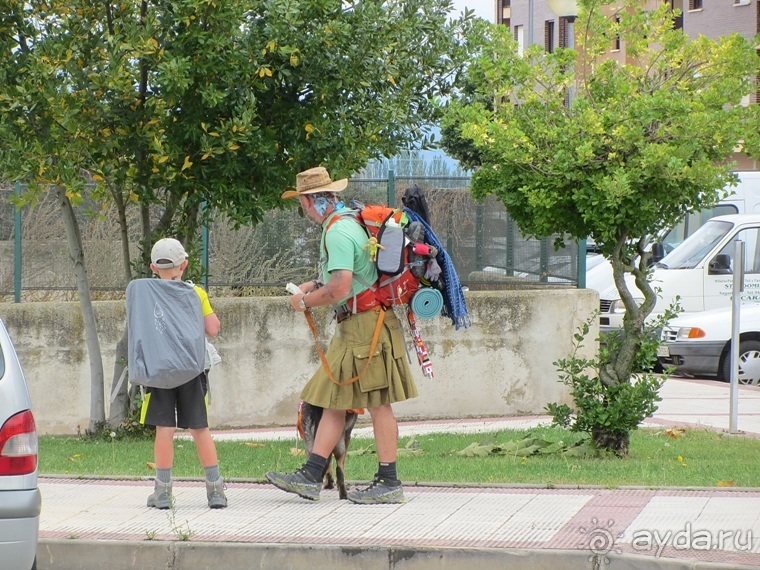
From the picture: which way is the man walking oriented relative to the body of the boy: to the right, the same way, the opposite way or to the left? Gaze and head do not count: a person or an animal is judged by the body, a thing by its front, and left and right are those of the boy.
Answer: to the left

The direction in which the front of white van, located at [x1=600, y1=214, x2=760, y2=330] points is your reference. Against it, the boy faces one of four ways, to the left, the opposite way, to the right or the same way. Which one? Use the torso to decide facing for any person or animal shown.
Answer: to the right

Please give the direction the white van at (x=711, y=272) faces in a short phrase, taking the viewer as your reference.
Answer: facing the viewer and to the left of the viewer

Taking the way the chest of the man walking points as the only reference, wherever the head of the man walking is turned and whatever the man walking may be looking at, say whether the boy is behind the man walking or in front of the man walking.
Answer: in front

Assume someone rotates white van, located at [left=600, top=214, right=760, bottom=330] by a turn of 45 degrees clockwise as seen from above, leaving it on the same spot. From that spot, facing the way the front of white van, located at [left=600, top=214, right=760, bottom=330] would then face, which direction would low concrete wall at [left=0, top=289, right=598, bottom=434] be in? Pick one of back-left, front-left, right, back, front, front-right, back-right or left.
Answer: front-left

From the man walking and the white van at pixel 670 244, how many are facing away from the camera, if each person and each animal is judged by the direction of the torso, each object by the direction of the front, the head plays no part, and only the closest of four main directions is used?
0

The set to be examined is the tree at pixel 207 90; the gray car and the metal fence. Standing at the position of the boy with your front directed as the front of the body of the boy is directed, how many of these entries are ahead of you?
2

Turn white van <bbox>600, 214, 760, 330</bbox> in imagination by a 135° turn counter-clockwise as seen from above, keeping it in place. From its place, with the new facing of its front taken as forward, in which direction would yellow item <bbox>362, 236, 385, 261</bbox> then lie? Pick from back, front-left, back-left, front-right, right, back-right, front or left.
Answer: right

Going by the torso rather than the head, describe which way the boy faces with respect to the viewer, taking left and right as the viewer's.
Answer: facing away from the viewer

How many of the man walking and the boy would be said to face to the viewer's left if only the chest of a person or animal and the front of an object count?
1

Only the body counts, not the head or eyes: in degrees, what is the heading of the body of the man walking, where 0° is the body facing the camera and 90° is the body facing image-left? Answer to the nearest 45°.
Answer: approximately 90°

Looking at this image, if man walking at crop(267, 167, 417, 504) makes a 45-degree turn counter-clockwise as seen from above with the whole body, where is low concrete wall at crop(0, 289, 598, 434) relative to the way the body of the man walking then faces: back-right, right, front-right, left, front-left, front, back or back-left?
back-right

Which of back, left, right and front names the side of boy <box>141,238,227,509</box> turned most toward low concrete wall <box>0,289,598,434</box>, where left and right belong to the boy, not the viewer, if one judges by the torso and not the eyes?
front

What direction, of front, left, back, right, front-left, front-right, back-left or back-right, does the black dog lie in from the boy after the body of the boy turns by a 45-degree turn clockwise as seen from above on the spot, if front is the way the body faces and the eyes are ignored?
front-right

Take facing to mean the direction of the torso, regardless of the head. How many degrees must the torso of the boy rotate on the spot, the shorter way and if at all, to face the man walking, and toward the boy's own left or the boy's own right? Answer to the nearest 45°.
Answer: approximately 90° to the boy's own right

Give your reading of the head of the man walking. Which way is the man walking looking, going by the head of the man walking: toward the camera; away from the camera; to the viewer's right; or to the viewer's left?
to the viewer's left

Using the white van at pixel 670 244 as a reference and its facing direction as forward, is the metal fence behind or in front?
in front

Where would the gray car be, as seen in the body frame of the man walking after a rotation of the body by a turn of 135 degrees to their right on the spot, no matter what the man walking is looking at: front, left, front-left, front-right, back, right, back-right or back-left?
back
